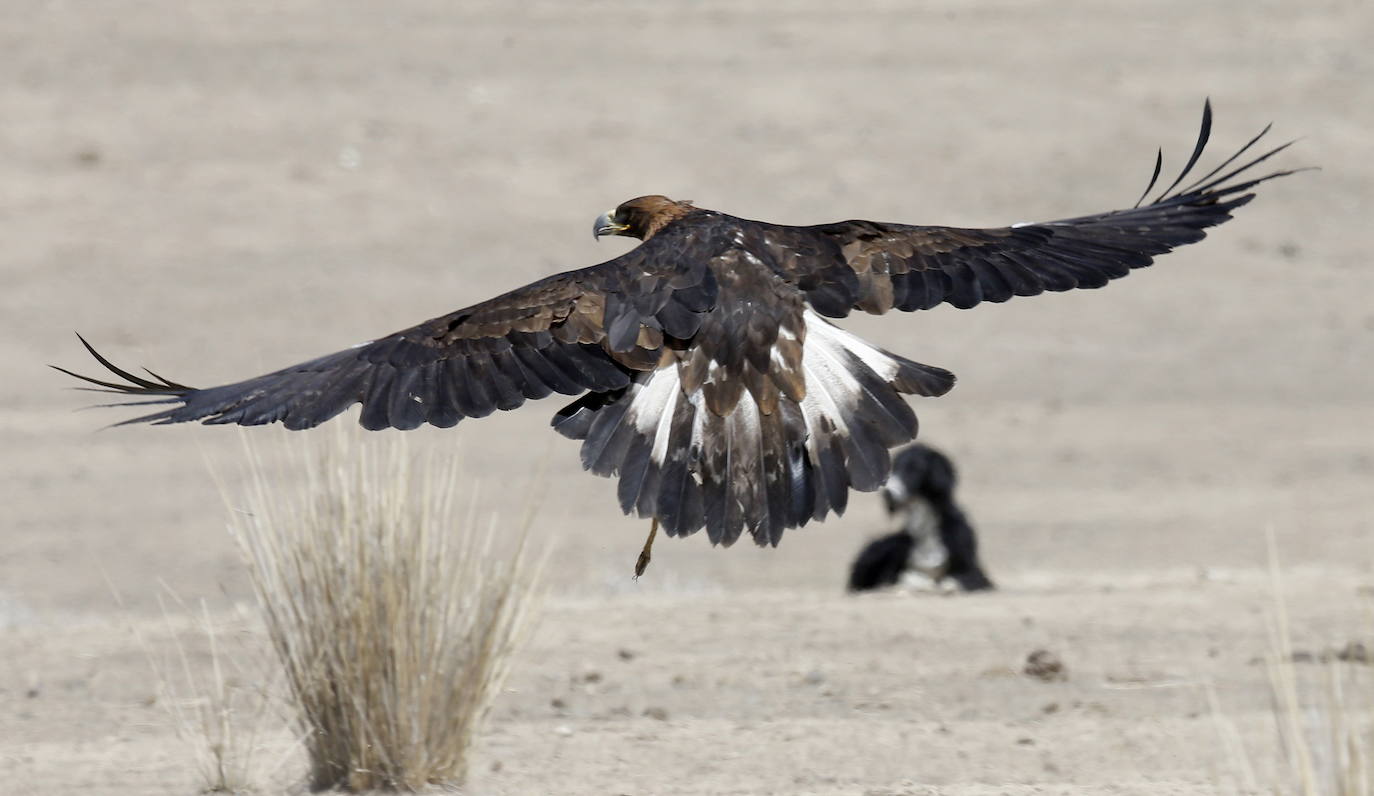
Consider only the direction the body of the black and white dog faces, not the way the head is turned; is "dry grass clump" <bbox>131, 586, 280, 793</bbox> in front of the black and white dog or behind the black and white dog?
in front

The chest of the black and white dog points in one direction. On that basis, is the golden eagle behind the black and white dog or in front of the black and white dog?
in front

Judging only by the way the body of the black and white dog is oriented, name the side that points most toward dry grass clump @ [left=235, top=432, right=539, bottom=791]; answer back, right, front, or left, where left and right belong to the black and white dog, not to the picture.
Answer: front

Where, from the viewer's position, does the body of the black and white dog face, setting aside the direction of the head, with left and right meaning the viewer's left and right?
facing the viewer and to the left of the viewer
